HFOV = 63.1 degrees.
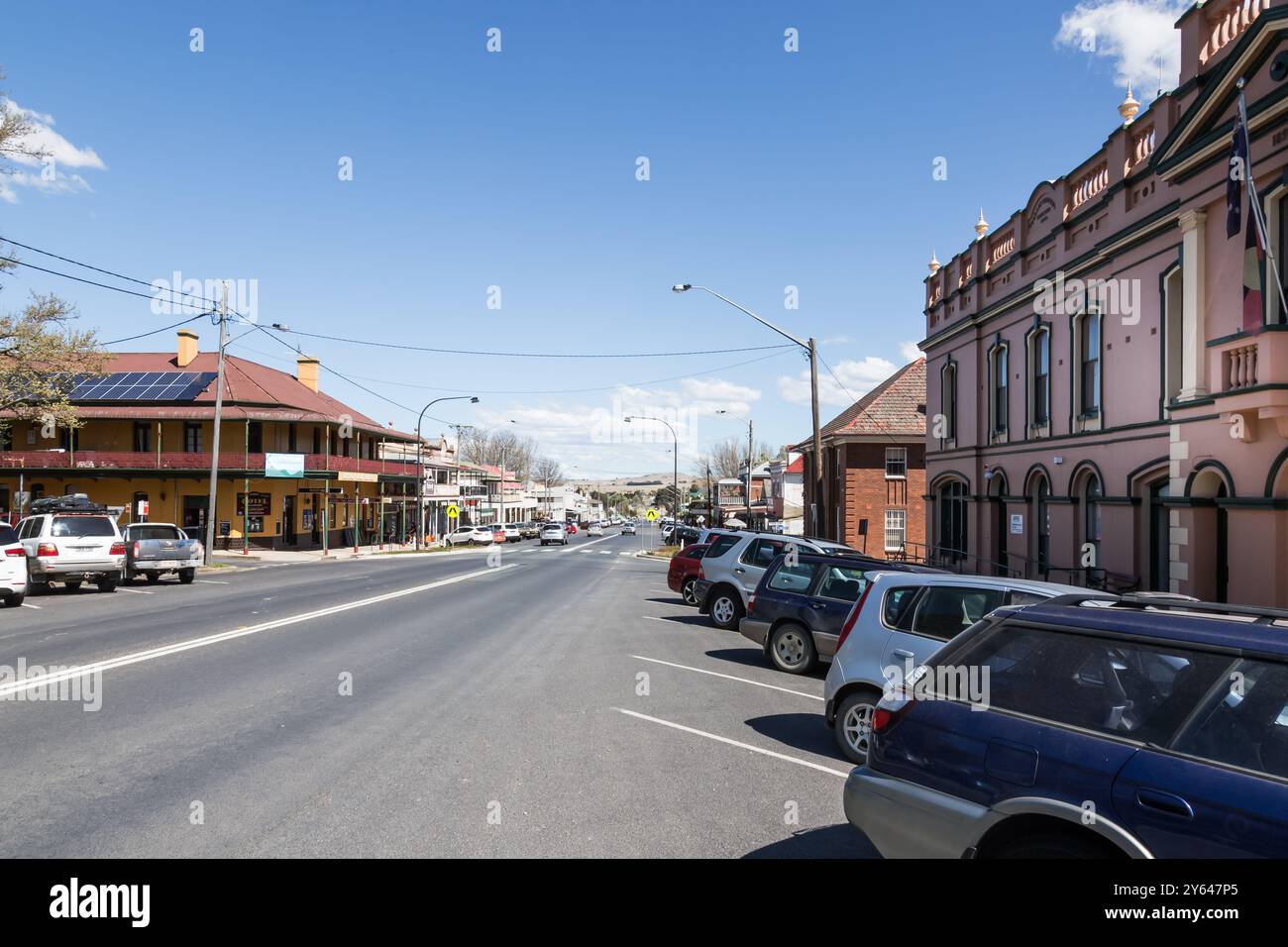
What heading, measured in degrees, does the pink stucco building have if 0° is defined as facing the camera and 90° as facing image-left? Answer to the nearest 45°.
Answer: approximately 45°

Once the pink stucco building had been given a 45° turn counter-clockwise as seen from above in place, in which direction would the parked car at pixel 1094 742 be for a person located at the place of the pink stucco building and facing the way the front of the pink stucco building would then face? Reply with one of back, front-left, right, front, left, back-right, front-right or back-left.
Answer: front

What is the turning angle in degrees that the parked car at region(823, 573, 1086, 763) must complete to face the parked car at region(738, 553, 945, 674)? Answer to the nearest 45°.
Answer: approximately 135° to its left

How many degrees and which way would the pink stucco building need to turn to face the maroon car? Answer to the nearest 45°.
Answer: approximately 45° to its right

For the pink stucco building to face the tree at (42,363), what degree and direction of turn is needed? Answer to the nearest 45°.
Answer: approximately 45° to its right

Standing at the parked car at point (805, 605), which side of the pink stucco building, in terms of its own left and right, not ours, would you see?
front

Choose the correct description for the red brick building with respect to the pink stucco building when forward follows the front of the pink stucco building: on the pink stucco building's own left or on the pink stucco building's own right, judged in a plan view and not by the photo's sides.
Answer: on the pink stucco building's own right
